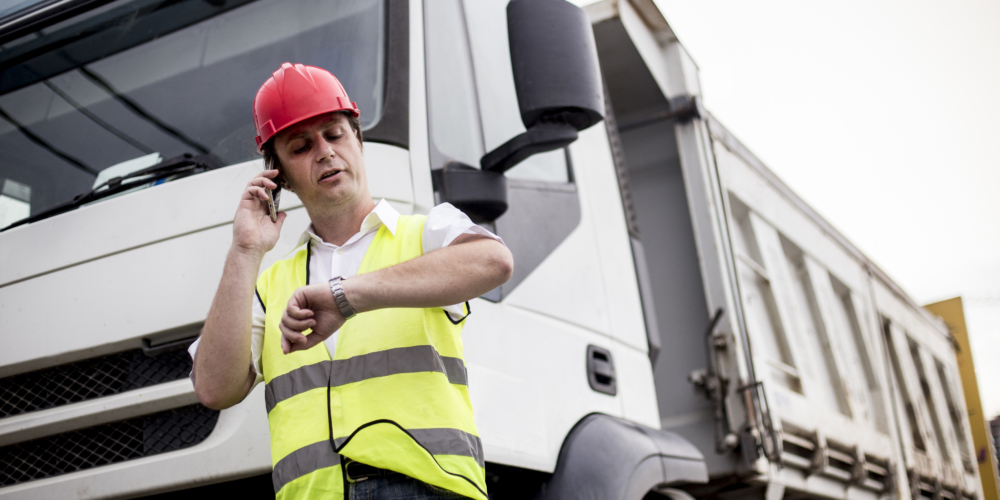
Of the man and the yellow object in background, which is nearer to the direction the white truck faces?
the man

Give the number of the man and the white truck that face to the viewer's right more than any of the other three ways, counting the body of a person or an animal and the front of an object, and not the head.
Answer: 0

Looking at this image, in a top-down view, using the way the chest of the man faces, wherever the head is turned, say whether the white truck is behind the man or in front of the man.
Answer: behind

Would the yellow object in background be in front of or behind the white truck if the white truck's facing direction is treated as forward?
behind

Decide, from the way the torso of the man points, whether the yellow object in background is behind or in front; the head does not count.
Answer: behind
